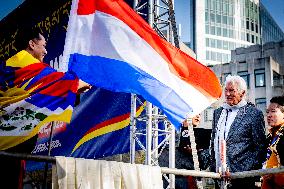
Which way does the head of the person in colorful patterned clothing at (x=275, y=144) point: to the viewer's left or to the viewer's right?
to the viewer's left

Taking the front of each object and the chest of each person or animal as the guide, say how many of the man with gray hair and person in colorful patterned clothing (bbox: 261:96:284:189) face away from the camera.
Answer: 0

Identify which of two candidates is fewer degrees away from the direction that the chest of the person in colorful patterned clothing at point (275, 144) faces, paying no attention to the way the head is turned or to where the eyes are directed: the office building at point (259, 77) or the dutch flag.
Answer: the dutch flag

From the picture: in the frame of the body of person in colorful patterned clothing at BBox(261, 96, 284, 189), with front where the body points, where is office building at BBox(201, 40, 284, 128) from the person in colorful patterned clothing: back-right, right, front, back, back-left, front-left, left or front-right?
back-right

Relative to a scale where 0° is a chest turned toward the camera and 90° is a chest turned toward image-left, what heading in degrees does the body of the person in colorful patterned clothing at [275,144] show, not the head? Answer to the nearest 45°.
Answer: approximately 45°

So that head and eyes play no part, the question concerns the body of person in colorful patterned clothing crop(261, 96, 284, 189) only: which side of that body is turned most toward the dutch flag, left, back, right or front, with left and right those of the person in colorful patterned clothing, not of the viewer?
front

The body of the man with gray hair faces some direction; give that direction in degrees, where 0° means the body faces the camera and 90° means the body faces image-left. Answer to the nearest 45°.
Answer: approximately 45°

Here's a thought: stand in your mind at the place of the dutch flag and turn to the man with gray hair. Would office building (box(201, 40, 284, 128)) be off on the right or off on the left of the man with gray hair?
left

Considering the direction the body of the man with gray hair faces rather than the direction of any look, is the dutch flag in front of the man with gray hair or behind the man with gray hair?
in front
